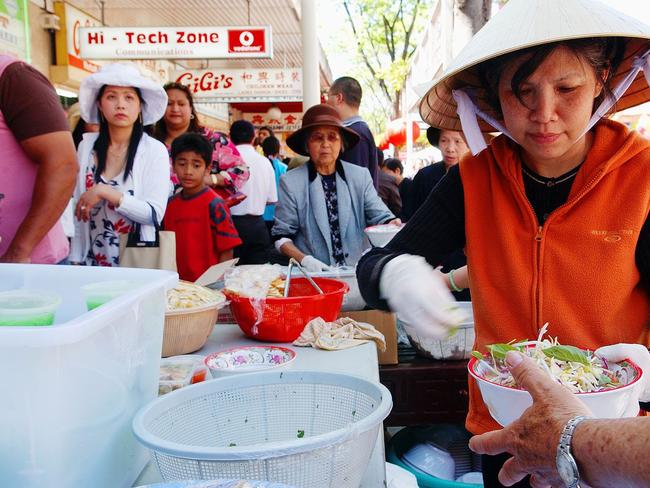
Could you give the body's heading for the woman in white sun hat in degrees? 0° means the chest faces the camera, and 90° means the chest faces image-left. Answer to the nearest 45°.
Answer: approximately 0°

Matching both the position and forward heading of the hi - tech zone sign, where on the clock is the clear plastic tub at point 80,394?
The clear plastic tub is roughly at 12 o'clock from the hi - tech zone sign.

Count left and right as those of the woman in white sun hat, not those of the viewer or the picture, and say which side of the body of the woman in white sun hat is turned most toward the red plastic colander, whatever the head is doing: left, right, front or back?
front

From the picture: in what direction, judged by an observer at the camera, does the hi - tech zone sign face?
facing the viewer

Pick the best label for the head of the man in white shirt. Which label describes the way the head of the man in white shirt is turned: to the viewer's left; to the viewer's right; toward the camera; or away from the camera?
away from the camera

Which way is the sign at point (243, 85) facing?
toward the camera

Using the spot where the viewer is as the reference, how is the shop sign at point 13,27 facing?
facing the viewer and to the right of the viewer

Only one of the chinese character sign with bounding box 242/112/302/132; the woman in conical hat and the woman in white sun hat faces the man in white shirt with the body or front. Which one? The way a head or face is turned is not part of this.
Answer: the chinese character sign

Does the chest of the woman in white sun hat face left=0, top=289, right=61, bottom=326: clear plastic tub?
yes

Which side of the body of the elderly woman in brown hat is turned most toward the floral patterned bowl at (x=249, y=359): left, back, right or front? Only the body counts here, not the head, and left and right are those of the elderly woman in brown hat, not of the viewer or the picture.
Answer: front

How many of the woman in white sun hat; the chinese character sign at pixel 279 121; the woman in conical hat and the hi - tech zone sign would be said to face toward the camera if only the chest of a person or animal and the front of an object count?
4

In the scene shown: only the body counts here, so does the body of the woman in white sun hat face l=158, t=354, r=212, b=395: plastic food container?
yes

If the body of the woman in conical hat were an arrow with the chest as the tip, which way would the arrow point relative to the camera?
toward the camera

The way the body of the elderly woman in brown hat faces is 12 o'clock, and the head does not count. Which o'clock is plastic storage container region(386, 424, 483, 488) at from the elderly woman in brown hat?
The plastic storage container is roughly at 11 o'clock from the elderly woman in brown hat.

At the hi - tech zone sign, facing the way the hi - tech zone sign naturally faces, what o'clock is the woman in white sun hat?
The woman in white sun hat is roughly at 12 o'clock from the hi - tech zone sign.

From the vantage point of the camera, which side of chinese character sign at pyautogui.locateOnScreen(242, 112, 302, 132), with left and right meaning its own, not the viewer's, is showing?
front

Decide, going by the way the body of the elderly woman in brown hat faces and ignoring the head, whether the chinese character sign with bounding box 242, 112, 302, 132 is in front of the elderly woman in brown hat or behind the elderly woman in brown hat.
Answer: behind
